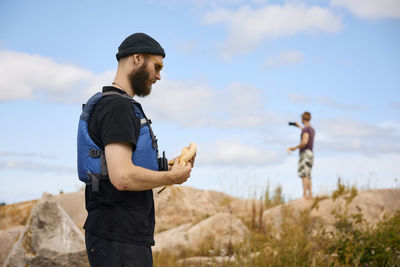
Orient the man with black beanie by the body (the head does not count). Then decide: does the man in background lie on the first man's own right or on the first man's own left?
on the first man's own left

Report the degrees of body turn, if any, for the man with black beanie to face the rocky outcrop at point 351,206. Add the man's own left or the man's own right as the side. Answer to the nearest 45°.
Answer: approximately 45° to the man's own left

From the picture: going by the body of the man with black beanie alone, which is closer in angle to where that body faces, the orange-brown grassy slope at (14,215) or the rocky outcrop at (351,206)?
the rocky outcrop

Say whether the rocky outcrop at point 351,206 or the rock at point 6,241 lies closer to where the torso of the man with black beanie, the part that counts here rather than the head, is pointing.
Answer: the rocky outcrop

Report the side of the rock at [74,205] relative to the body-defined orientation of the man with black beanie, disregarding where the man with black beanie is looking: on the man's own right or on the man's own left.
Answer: on the man's own left

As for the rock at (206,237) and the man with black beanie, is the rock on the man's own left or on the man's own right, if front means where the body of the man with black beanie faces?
on the man's own left

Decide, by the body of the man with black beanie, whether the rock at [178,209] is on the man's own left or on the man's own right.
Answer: on the man's own left

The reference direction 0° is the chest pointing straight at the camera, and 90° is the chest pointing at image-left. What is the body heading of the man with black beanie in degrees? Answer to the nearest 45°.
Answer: approximately 270°

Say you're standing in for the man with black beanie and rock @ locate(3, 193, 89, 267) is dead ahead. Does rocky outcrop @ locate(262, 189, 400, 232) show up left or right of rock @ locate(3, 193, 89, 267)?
right

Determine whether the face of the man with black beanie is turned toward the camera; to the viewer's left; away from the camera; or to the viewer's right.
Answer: to the viewer's right
